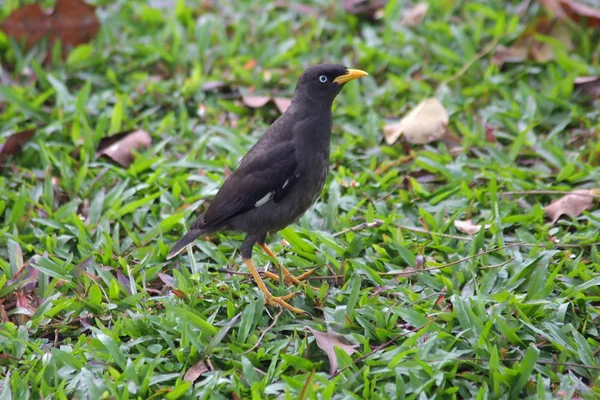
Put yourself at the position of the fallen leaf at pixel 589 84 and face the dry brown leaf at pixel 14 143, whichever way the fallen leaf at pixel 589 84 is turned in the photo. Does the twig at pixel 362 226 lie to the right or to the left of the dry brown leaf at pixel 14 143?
left

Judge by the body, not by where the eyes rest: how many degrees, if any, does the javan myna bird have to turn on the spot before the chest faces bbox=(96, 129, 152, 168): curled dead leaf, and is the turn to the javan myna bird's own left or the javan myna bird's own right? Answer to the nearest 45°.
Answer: approximately 135° to the javan myna bird's own left

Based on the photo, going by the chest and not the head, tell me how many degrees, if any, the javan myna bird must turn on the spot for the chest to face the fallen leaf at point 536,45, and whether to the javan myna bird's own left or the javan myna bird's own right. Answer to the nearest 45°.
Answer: approximately 45° to the javan myna bird's own left

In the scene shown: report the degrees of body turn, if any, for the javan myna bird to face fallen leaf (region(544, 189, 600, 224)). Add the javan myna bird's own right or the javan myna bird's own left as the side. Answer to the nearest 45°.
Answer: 0° — it already faces it

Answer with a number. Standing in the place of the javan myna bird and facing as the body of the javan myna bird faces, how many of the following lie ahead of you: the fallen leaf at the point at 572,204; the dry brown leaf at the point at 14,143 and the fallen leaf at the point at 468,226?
2

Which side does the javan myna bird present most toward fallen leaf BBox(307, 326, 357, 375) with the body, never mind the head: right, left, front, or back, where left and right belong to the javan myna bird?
right

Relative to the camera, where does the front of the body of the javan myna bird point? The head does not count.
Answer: to the viewer's right

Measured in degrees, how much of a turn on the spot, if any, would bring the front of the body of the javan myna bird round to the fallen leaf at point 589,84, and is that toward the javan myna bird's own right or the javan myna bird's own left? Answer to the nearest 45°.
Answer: approximately 45° to the javan myna bird's own left

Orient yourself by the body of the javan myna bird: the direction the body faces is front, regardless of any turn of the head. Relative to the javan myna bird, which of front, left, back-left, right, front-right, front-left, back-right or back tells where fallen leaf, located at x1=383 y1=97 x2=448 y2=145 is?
front-left

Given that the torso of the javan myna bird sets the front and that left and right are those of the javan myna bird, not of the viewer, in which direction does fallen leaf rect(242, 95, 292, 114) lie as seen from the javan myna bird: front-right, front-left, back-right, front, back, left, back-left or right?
left

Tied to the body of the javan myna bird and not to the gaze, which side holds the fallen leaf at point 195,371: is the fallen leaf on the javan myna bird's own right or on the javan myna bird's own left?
on the javan myna bird's own right

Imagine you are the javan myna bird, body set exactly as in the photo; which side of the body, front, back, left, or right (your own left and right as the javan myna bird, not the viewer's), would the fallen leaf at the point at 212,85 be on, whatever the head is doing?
left
